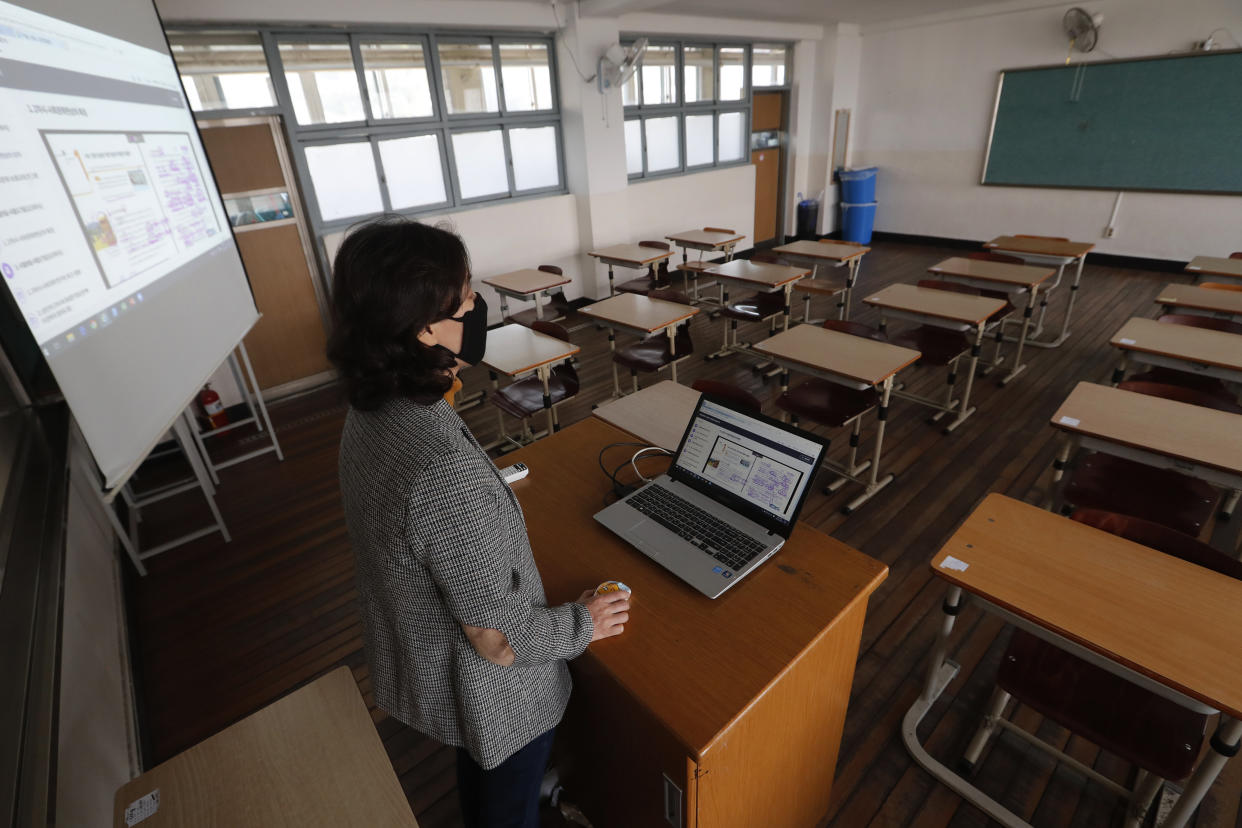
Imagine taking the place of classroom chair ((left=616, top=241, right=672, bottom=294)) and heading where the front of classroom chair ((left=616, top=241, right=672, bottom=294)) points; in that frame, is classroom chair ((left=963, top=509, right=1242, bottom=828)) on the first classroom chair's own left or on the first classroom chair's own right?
on the first classroom chair's own left

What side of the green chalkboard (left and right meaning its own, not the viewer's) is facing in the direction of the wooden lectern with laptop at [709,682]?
front

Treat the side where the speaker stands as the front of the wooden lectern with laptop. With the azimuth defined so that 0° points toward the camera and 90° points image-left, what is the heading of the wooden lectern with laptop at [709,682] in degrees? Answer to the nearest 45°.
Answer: approximately 45°

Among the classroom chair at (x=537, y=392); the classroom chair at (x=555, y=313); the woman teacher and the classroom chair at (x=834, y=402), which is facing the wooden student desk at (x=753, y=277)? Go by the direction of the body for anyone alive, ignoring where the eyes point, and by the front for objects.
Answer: the woman teacher

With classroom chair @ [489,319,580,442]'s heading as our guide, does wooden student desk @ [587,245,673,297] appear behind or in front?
behind

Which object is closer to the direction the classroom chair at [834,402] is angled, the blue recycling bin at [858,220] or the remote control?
the remote control

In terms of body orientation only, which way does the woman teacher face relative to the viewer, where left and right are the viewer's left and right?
facing away from the viewer and to the right of the viewer

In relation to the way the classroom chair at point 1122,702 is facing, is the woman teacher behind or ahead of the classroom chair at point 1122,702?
ahead

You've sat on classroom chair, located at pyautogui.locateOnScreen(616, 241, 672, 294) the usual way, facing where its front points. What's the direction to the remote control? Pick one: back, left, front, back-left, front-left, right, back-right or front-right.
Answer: front-left

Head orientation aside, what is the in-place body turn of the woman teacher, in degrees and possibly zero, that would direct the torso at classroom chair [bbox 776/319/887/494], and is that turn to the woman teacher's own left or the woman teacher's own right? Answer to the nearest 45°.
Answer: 0° — they already face it

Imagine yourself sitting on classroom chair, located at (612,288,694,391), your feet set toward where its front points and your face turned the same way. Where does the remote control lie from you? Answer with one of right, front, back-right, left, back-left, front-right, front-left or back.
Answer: front-left

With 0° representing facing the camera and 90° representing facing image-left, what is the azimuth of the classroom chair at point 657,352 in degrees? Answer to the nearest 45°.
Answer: approximately 45°
